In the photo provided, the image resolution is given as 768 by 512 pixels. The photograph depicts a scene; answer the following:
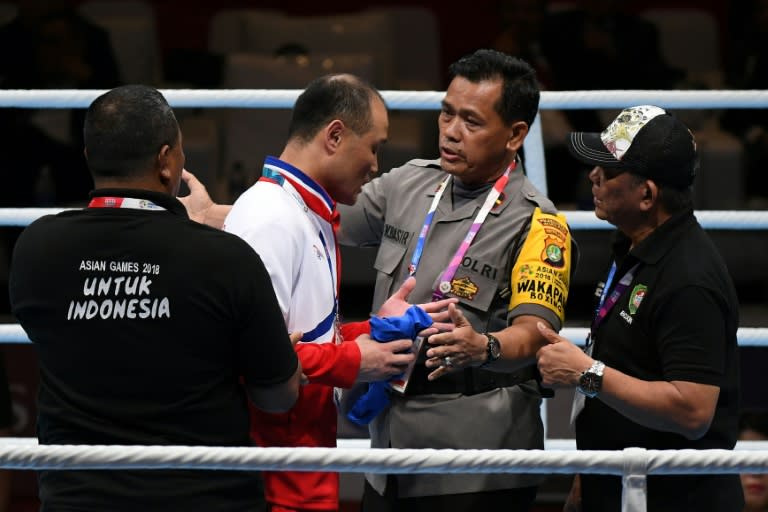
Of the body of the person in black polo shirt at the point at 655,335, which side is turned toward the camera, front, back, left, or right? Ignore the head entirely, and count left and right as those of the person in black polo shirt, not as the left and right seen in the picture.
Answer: left

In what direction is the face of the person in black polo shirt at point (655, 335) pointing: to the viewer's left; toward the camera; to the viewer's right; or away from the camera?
to the viewer's left

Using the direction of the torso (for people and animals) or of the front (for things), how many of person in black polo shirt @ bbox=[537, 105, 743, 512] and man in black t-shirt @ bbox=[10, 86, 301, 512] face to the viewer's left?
1

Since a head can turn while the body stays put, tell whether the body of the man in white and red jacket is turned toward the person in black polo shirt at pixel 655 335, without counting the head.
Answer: yes

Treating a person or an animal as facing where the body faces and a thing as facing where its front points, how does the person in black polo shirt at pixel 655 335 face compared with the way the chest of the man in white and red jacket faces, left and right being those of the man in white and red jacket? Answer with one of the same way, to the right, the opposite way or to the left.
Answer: the opposite way

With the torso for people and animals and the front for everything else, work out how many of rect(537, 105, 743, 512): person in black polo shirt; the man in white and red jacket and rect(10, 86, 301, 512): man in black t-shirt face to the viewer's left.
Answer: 1

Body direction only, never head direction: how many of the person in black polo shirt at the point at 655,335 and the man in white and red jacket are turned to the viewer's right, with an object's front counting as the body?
1

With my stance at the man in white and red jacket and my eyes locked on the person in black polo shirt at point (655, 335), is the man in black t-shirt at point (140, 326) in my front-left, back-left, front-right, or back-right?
back-right

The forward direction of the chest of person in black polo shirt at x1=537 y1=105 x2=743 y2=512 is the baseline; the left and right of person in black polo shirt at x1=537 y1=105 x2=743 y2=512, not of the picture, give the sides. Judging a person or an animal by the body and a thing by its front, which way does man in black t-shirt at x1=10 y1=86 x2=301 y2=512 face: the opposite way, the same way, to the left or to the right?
to the right

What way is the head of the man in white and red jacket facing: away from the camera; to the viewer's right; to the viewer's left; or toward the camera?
to the viewer's right

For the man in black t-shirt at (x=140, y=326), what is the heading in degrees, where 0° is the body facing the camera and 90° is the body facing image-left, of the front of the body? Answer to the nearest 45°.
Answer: approximately 225°

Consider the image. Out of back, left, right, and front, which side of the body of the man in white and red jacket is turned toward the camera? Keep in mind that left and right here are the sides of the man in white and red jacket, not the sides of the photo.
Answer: right

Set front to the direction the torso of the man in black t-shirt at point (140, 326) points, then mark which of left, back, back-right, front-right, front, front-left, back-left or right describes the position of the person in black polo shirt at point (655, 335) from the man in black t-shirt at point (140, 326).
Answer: front-right
